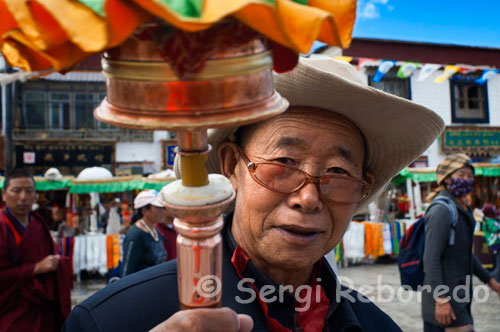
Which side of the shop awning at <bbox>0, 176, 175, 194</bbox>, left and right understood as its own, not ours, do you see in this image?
front

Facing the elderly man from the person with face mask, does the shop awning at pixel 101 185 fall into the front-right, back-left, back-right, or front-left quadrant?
back-right

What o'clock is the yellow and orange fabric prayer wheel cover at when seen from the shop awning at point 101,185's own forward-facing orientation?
The yellow and orange fabric prayer wheel cover is roughly at 12 o'clock from the shop awning.

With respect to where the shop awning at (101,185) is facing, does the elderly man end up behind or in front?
in front

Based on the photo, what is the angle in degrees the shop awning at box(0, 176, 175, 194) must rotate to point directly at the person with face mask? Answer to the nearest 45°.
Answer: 0° — it already faces them

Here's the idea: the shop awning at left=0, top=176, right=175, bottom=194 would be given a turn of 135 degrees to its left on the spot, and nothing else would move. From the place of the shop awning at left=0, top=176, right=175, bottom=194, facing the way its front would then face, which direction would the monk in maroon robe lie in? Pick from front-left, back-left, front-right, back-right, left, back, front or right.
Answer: back-right
